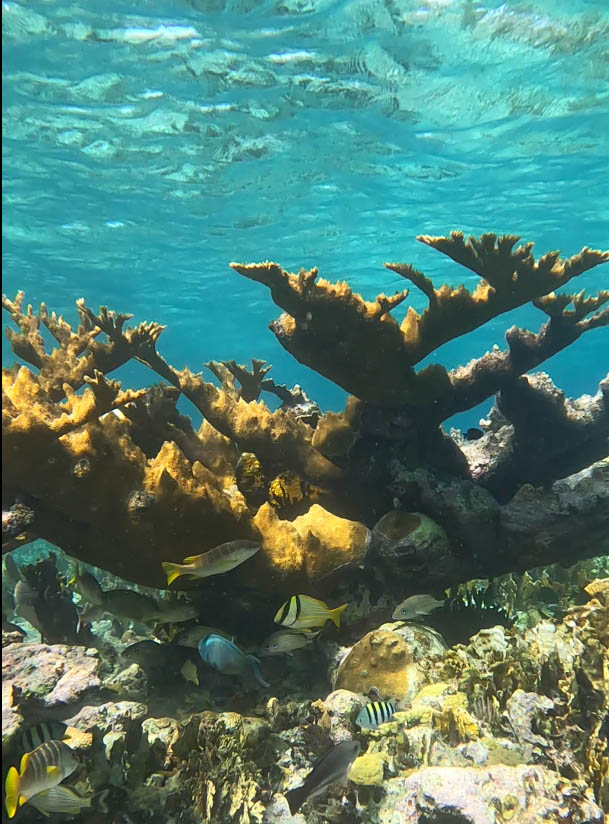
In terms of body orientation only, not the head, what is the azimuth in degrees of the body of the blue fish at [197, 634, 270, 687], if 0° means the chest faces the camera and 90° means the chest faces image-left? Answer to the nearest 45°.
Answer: approximately 90°

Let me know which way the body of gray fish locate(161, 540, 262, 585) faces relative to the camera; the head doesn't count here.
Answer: to the viewer's right

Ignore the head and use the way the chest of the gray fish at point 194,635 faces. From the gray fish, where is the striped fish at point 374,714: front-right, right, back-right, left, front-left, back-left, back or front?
back-left

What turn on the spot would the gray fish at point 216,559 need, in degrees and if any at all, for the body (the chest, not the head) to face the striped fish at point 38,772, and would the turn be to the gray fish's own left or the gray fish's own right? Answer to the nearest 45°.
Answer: approximately 135° to the gray fish's own right

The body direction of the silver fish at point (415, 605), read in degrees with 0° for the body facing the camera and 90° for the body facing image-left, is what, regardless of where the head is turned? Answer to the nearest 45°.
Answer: approximately 90°

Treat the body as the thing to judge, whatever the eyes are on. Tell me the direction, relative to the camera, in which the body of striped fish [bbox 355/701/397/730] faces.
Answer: to the viewer's left

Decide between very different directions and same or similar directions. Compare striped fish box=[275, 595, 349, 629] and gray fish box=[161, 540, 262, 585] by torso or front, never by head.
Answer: very different directions

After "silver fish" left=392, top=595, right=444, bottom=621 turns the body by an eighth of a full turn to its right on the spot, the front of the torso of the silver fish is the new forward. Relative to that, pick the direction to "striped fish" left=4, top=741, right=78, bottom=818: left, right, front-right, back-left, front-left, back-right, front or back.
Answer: left

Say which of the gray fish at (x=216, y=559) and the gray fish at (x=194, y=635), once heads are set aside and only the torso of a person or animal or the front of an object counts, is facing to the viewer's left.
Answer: the gray fish at (x=194, y=635)

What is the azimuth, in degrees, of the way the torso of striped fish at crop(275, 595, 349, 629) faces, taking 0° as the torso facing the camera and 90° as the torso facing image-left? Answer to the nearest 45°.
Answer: approximately 90°

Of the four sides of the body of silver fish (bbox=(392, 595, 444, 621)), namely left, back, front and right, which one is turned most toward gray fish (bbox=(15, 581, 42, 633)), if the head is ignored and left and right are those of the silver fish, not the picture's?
front
